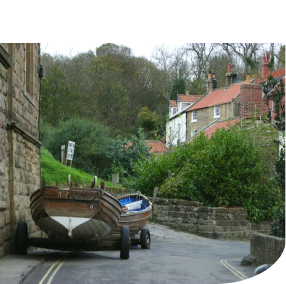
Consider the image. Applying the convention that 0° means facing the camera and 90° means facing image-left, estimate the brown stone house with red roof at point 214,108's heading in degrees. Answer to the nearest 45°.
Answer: approximately 45°

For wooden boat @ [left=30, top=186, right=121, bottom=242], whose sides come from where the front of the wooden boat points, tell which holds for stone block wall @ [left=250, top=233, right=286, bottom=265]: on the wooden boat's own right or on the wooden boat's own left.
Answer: on the wooden boat's own right

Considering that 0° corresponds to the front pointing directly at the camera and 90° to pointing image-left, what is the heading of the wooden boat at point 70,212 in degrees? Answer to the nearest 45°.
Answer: approximately 180°

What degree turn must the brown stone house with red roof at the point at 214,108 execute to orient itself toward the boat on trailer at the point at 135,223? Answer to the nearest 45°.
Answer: approximately 45° to its left

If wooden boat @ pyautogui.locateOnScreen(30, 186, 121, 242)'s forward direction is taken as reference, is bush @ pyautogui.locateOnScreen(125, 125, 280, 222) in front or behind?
in front

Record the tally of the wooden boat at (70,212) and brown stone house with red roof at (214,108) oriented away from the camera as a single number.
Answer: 1

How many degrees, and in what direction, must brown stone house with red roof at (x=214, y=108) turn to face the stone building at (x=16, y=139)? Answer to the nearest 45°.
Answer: approximately 45° to its left

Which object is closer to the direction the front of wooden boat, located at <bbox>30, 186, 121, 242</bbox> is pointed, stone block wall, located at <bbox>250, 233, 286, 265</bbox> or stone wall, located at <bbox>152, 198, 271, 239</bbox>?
the stone wall

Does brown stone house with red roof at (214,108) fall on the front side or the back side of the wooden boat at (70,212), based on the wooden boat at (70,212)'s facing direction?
on the front side

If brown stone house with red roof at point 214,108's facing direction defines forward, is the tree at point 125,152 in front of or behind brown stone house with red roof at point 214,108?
in front

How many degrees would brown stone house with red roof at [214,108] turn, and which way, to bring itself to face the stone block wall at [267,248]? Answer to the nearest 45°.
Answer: approximately 45° to its left
